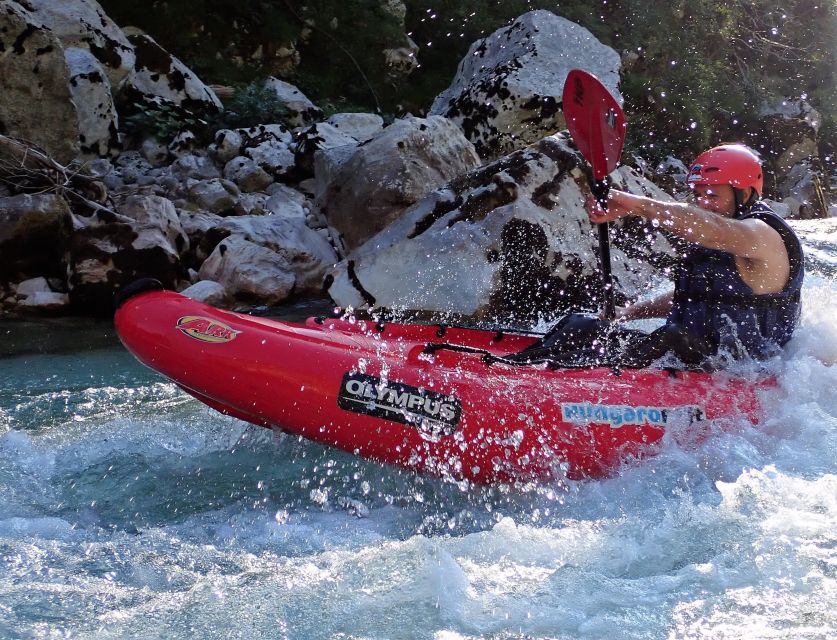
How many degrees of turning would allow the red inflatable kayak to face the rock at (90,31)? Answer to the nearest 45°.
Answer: approximately 45° to its right

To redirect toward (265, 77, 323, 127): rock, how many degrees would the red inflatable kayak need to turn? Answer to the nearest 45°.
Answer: approximately 90° to its right

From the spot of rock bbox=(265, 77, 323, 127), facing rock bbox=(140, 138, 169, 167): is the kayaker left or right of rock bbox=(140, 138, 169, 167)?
left

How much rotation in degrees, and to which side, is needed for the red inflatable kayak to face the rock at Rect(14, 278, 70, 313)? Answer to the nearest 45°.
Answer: approximately 45° to its right

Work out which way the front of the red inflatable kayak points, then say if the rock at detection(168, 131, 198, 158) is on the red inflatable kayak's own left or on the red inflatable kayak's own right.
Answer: on the red inflatable kayak's own right

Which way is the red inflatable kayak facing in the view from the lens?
facing to the left of the viewer

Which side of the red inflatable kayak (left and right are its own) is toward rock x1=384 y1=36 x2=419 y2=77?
right

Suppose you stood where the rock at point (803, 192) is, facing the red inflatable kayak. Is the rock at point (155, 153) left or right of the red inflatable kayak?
right

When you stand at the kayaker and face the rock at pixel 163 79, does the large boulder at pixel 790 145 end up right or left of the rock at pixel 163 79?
right

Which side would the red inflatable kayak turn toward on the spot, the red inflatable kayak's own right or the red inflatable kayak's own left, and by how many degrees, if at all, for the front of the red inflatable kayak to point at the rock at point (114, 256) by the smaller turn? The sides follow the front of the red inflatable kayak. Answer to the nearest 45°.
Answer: approximately 45° to the red inflatable kayak's own right

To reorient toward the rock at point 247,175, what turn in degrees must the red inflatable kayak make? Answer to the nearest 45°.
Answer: approximately 90° to its right
